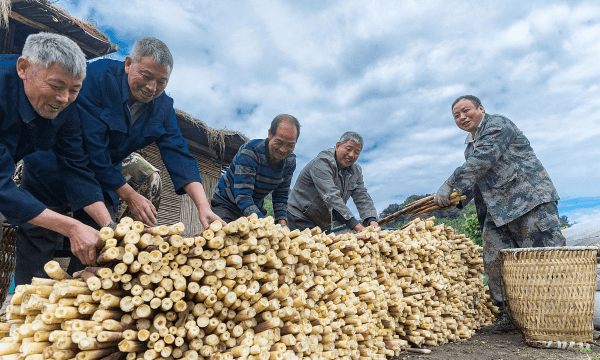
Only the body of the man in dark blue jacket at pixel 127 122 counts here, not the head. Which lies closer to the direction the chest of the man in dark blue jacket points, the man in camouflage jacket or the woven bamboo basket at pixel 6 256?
the man in camouflage jacket

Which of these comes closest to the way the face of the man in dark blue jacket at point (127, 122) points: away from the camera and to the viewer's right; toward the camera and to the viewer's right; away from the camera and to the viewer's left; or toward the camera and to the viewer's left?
toward the camera and to the viewer's right

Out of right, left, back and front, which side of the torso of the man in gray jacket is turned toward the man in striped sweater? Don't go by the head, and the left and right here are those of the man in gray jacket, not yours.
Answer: right

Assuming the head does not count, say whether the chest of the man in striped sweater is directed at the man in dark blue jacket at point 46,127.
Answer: no

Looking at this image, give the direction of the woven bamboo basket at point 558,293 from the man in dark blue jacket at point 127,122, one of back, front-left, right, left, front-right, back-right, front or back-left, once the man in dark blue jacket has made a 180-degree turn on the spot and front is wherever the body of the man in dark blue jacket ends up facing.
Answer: back-right

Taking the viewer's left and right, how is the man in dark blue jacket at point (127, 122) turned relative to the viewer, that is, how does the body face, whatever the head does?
facing the viewer and to the right of the viewer

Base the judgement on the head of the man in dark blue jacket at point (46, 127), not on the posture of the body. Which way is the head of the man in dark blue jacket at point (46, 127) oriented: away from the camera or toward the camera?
toward the camera

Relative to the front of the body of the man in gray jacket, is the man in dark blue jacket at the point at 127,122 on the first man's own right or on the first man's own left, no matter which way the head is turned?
on the first man's own right

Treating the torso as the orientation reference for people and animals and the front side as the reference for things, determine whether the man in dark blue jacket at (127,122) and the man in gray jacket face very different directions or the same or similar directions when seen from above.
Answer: same or similar directions

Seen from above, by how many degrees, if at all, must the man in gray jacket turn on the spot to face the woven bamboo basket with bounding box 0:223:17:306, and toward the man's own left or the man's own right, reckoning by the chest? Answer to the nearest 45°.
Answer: approximately 90° to the man's own right

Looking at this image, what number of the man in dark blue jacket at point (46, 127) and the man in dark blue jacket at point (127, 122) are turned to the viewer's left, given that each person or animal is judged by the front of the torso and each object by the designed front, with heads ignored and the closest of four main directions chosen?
0

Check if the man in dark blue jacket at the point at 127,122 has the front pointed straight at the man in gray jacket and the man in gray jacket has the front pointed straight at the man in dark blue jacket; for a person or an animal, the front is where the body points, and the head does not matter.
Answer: no

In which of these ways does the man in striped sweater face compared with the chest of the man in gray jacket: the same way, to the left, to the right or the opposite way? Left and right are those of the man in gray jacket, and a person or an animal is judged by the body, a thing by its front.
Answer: the same way

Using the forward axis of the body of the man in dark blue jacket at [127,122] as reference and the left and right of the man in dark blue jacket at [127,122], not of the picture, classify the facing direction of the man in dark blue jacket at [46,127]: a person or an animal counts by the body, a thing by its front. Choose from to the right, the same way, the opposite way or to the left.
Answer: the same way

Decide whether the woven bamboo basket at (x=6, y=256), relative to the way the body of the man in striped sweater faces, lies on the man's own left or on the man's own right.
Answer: on the man's own right

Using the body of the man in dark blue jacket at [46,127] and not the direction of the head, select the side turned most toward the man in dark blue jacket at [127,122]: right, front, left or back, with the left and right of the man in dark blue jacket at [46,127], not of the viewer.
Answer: left
